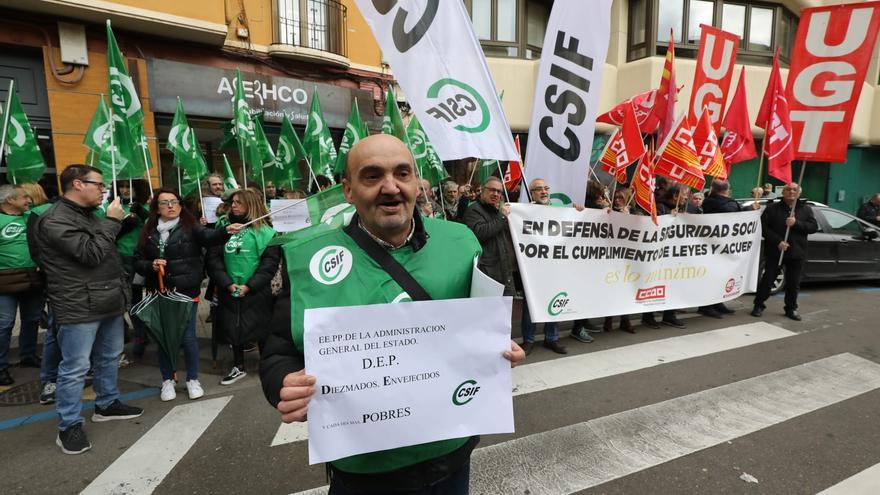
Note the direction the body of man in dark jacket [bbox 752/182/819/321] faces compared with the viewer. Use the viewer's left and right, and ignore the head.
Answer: facing the viewer

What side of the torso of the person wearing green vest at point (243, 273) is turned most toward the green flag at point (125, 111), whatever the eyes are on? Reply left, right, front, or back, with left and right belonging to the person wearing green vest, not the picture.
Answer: right

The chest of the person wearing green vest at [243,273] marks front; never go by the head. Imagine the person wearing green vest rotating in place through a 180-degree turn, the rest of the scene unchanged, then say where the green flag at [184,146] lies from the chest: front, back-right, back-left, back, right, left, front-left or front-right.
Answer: front-left

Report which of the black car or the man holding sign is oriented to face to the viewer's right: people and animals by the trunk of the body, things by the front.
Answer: the black car

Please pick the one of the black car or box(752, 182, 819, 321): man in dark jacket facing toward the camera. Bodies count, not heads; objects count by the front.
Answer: the man in dark jacket

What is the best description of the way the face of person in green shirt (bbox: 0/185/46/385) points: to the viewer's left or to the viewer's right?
to the viewer's right

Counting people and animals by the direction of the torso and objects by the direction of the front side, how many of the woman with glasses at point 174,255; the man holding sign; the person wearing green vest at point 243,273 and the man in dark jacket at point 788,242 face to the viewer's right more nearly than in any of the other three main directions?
0

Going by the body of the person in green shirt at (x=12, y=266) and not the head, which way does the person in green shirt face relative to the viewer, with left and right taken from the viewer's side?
facing the viewer and to the right of the viewer

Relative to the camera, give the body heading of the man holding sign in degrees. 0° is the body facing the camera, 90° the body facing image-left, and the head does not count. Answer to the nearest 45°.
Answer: approximately 0°

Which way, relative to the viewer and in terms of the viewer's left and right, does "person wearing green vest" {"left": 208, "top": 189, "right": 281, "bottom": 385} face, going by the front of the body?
facing the viewer and to the left of the viewer

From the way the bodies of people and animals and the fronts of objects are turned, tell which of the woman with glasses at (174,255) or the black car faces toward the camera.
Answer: the woman with glasses

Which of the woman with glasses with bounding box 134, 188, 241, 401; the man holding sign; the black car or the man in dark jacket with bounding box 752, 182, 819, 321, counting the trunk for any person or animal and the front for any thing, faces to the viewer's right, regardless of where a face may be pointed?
the black car

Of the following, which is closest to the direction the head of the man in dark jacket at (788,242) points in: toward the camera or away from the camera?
toward the camera

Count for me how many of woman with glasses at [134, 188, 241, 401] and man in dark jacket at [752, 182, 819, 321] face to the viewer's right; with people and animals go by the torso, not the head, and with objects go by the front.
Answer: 0

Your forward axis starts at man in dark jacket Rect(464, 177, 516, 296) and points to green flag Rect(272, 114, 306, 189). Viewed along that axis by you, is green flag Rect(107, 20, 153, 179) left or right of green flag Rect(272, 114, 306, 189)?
left

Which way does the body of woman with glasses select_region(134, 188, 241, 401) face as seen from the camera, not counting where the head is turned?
toward the camera

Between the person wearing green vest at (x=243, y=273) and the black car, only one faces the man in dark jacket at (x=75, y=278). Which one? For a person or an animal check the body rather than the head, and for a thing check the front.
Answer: the person wearing green vest

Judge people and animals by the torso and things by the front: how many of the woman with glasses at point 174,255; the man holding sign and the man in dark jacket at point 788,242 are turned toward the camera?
3

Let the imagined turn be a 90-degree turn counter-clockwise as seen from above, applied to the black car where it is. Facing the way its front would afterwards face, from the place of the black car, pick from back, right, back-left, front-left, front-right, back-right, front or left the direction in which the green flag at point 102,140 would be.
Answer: back-left
